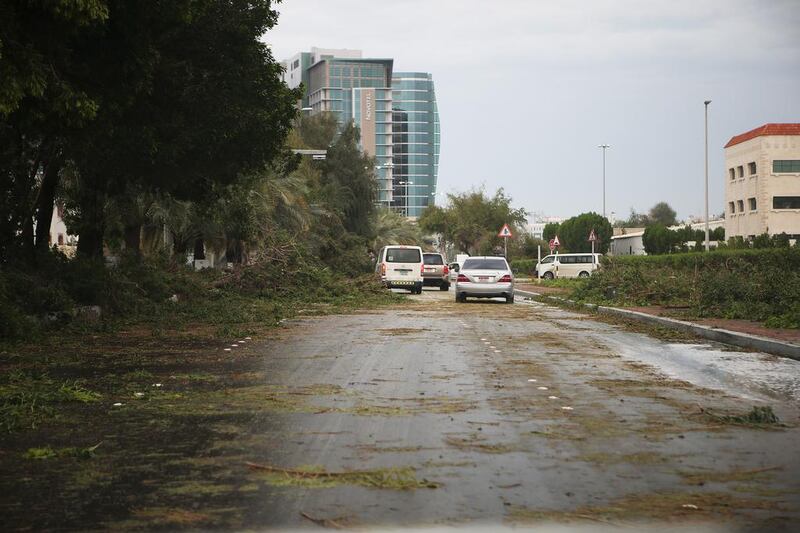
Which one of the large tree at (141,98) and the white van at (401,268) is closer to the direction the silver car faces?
the white van

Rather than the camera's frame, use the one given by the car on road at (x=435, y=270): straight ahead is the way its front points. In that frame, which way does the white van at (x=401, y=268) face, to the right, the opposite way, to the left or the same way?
the same way

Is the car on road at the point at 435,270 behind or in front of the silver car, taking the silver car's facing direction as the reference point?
in front

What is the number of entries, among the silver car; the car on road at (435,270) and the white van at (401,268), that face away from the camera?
3

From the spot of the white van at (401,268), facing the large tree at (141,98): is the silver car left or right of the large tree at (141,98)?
left

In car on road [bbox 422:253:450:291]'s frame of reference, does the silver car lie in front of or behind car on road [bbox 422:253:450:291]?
behind

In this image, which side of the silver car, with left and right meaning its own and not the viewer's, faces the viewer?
back

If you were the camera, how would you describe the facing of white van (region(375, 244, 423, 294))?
facing away from the viewer

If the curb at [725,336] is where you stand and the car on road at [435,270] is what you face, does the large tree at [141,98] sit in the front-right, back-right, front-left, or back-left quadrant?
front-left

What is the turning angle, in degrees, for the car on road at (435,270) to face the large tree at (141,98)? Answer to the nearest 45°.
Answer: approximately 180°

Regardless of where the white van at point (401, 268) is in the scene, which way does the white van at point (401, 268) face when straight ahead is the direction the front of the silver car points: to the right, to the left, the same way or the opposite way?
the same way

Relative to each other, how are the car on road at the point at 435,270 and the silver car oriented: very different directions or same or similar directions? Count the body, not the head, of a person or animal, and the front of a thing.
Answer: same or similar directions

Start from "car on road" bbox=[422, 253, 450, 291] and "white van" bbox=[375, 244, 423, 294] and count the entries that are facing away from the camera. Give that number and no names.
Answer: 2

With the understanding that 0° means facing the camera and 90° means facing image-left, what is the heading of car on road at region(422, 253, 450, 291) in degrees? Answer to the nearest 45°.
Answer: approximately 180°
